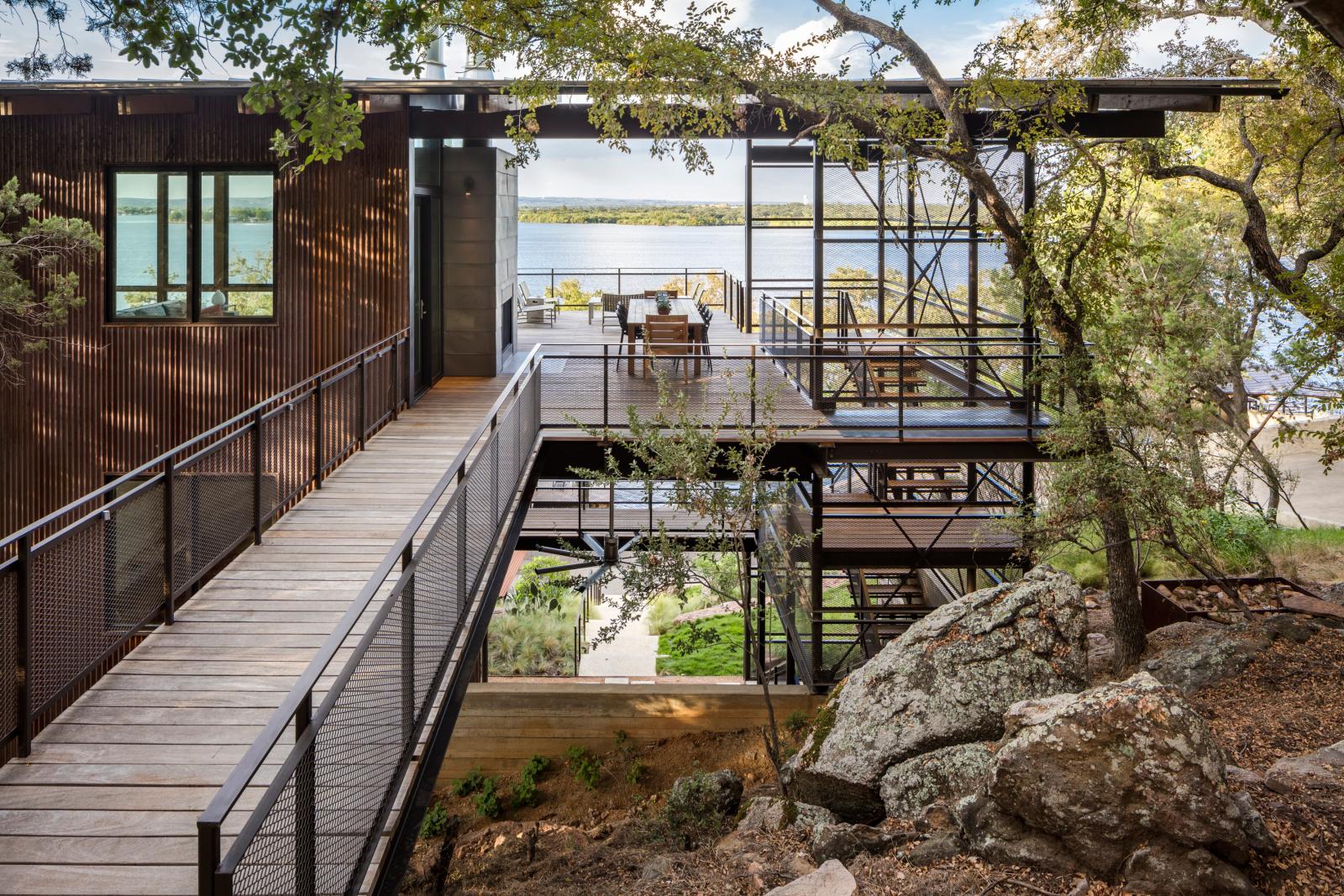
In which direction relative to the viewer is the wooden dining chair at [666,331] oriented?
away from the camera

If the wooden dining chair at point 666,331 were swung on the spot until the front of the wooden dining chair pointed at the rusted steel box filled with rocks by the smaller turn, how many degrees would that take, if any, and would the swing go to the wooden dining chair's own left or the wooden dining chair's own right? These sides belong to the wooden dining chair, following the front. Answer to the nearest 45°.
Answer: approximately 135° to the wooden dining chair's own right

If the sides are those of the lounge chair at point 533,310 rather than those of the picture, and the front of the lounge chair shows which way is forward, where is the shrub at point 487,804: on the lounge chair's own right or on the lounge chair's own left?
on the lounge chair's own right

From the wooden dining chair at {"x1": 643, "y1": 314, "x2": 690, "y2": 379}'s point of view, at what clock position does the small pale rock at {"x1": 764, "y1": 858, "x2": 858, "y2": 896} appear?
The small pale rock is roughly at 6 o'clock from the wooden dining chair.

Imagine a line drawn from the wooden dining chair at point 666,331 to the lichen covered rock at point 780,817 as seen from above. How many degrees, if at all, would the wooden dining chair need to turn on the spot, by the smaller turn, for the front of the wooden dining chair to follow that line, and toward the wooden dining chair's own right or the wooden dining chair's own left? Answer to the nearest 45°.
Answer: approximately 180°
